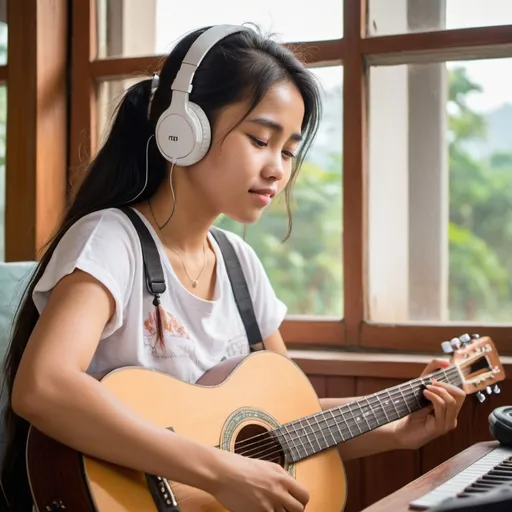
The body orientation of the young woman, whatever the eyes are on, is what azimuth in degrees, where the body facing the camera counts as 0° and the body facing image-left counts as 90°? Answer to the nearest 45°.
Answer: approximately 315°

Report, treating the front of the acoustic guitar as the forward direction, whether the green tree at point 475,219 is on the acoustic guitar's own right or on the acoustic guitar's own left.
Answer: on the acoustic guitar's own left

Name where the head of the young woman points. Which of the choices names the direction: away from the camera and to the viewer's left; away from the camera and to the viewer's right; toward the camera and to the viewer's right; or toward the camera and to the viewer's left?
toward the camera and to the viewer's right

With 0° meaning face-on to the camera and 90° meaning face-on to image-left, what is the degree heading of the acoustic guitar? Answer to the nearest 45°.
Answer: approximately 315°
